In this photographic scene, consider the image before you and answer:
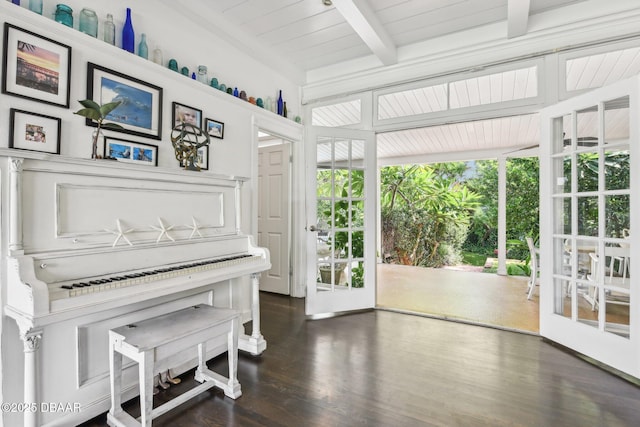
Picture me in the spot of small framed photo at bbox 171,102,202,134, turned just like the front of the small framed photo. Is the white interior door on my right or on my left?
on my left

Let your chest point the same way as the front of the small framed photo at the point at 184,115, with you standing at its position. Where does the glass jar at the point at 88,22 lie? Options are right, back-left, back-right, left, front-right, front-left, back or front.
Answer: right

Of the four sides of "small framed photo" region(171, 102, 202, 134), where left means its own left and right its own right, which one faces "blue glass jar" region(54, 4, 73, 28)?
right

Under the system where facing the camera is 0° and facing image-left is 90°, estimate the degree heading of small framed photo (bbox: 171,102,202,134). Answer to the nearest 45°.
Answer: approximately 315°

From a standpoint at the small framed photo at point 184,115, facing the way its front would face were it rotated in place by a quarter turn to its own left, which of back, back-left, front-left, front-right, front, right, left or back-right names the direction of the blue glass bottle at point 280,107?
front

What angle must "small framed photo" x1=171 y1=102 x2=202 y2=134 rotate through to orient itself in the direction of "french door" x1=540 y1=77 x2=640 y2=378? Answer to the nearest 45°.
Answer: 0° — it already faces it

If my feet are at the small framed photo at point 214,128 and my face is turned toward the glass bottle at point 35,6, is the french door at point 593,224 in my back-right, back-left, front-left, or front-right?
back-left

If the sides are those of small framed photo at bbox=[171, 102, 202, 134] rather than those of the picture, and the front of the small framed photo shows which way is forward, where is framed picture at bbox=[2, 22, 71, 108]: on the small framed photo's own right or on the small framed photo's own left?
on the small framed photo's own right

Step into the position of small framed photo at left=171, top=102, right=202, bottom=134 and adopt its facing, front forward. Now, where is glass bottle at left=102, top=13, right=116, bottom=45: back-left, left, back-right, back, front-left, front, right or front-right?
right

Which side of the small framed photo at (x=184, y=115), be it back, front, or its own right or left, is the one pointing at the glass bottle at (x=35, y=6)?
right

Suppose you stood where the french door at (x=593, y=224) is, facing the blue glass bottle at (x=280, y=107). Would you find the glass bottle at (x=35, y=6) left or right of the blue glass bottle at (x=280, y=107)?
left
